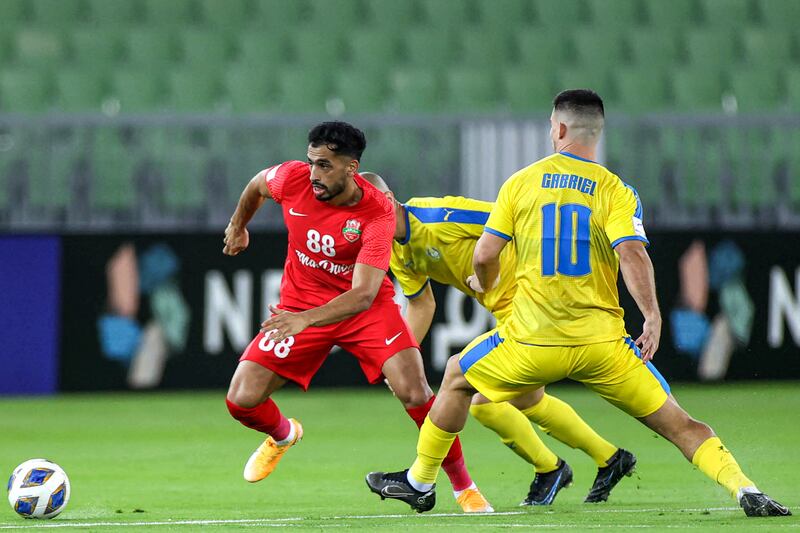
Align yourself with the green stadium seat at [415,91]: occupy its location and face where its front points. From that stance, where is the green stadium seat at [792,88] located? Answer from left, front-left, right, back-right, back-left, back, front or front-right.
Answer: left

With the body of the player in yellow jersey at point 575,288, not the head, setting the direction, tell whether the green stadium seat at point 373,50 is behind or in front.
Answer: in front

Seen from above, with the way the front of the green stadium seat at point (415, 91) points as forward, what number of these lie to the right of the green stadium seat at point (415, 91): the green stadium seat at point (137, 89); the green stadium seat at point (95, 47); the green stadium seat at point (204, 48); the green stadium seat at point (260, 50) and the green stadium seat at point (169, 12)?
5

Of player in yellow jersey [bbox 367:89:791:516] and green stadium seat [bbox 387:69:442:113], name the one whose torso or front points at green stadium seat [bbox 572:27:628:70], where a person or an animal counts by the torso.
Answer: the player in yellow jersey

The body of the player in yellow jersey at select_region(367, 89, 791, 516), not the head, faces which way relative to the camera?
away from the camera

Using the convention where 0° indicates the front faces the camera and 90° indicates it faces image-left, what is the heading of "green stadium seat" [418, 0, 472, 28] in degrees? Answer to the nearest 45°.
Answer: approximately 0°

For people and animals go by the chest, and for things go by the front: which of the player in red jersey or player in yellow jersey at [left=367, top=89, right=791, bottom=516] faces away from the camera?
the player in yellow jersey

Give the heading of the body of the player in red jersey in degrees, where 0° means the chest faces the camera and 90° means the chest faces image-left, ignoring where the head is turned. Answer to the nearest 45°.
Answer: approximately 45°

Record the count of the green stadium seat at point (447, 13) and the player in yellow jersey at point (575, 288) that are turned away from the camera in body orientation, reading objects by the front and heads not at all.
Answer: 1

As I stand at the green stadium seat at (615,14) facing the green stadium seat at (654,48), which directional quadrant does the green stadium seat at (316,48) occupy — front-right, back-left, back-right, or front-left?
back-right

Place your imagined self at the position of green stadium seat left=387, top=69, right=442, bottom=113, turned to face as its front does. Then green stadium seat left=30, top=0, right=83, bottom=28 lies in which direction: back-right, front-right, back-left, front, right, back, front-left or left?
right
